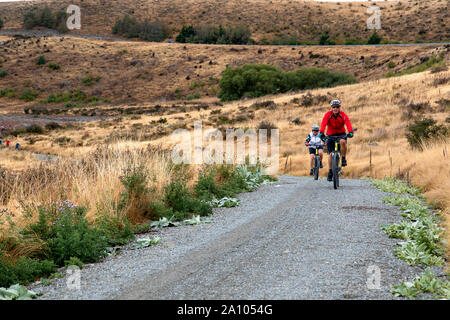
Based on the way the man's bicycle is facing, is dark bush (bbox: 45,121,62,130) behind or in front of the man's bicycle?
behind

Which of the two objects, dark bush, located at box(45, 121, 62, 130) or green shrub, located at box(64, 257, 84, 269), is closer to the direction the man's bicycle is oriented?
the green shrub

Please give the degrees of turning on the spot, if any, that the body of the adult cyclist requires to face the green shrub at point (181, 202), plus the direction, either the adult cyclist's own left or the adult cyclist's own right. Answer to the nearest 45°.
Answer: approximately 45° to the adult cyclist's own right

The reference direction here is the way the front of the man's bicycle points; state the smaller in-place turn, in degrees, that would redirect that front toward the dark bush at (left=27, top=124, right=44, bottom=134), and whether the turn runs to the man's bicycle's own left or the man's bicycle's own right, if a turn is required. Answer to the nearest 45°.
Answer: approximately 135° to the man's bicycle's own right

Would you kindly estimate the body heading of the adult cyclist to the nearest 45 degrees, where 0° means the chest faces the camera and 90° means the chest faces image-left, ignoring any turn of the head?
approximately 0°

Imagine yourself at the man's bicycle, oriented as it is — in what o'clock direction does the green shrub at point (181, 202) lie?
The green shrub is roughly at 1 o'clock from the man's bicycle.

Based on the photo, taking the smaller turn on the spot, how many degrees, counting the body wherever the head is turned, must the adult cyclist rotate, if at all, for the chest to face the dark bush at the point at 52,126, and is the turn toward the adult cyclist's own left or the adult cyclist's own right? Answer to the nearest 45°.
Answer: approximately 135° to the adult cyclist's own right

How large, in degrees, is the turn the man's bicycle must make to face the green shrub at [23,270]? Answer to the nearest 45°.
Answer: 0° — it already faces it

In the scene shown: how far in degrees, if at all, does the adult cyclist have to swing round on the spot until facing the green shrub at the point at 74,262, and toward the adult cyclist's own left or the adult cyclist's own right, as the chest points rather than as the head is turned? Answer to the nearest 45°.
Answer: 0° — they already face it
